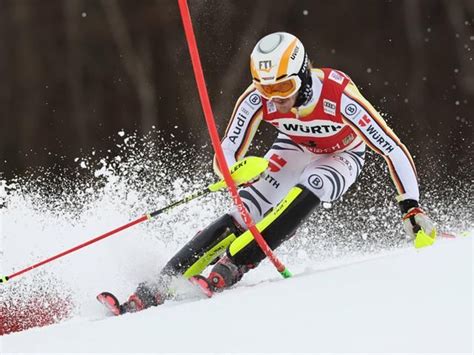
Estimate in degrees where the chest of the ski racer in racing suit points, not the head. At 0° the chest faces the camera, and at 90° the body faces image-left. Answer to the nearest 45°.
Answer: approximately 45°
